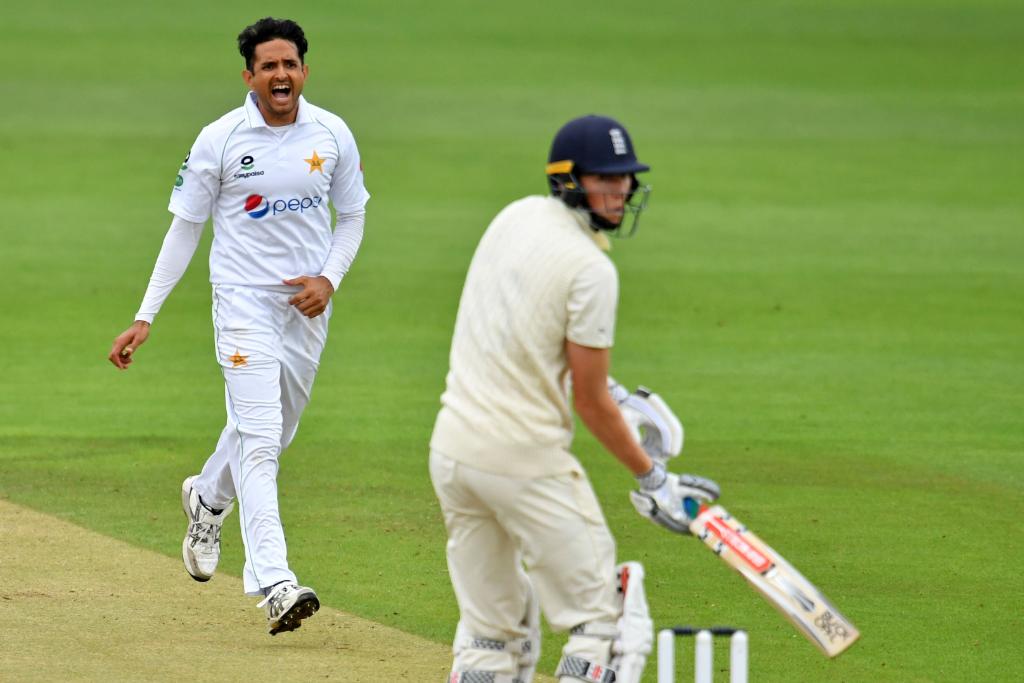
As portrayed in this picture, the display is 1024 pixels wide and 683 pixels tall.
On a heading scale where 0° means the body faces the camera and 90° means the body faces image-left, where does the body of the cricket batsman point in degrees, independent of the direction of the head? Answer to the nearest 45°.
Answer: approximately 225°

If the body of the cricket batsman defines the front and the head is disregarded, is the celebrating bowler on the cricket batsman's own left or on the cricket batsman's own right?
on the cricket batsman's own left
